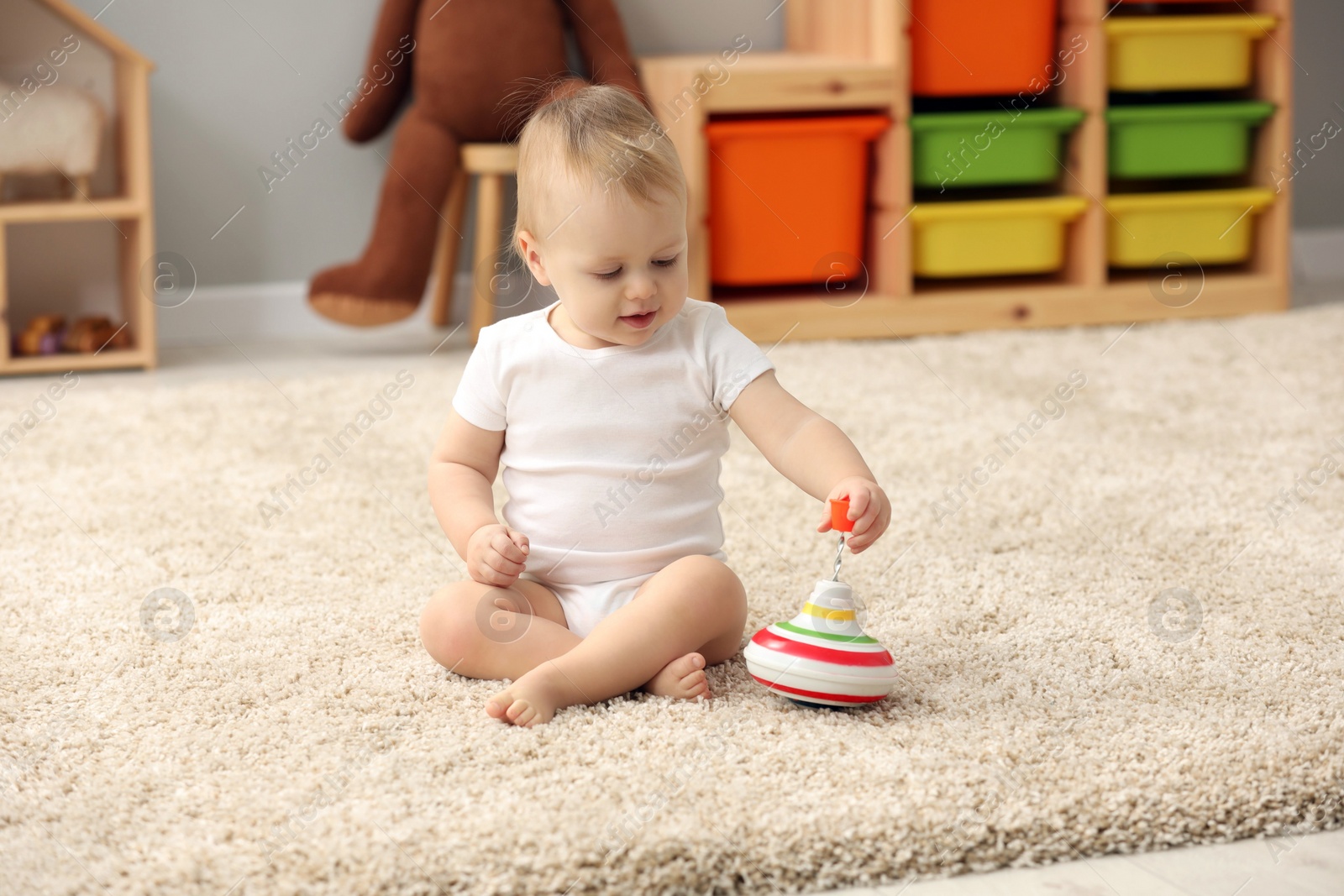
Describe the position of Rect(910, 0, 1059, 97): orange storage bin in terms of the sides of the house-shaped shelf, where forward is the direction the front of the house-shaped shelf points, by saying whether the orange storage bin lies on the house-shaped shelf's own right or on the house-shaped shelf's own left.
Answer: on the house-shaped shelf's own left

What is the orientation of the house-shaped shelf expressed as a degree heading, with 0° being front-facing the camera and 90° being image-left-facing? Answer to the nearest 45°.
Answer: approximately 0°

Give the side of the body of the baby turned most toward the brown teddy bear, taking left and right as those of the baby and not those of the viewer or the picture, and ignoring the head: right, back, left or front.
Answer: back

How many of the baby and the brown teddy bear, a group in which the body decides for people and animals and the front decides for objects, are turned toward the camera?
2

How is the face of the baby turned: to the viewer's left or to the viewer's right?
to the viewer's right

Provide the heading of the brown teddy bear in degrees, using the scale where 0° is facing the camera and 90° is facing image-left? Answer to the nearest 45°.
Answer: approximately 0°

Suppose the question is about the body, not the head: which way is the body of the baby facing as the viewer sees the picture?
toward the camera

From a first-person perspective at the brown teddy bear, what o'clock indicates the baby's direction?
The baby is roughly at 12 o'clock from the brown teddy bear.

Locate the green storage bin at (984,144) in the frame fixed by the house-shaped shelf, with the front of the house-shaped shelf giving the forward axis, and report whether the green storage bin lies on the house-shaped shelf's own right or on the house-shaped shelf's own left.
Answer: on the house-shaped shelf's own left

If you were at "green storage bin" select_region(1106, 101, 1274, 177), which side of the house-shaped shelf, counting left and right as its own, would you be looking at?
left
